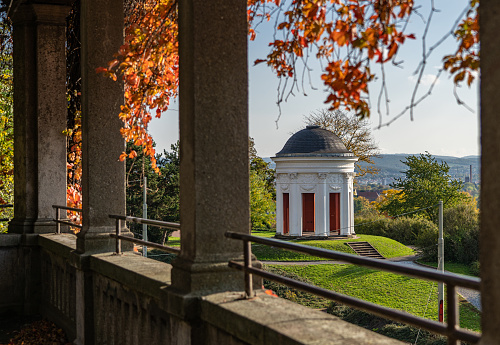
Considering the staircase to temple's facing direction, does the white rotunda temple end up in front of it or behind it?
behind

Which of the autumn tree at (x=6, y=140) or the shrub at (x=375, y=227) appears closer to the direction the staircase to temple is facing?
the autumn tree

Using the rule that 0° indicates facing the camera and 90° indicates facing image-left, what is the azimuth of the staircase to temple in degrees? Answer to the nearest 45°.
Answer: approximately 315°

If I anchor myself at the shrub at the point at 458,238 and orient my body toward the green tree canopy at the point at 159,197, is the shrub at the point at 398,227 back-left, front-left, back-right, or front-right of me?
front-right

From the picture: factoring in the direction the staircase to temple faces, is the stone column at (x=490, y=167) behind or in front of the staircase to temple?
in front

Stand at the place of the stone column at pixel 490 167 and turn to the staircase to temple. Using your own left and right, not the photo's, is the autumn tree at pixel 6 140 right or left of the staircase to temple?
left

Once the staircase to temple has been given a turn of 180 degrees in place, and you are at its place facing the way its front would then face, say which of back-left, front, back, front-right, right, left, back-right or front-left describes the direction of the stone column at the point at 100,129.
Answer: back-left

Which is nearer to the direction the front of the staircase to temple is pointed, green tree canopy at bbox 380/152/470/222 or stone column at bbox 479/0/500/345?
the stone column

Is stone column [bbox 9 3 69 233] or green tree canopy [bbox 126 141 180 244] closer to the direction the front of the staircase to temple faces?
the stone column

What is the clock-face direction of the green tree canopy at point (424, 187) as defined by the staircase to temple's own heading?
The green tree canopy is roughly at 8 o'clock from the staircase to temple.

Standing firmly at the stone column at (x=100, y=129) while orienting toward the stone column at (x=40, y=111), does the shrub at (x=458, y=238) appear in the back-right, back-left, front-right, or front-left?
front-right

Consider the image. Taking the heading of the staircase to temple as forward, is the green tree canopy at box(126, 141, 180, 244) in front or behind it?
behind

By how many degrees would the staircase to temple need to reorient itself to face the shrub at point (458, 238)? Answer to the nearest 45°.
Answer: approximately 45° to its left

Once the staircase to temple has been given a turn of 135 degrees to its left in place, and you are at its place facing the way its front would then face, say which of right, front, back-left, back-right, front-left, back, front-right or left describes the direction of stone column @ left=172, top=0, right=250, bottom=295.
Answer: back

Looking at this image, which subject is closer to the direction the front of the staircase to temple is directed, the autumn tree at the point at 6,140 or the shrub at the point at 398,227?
the autumn tree

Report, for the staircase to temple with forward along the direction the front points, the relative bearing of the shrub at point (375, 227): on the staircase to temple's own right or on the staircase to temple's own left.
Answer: on the staircase to temple's own left
